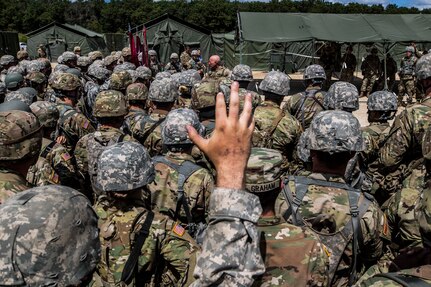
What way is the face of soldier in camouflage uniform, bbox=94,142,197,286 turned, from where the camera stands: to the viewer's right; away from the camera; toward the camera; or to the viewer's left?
away from the camera

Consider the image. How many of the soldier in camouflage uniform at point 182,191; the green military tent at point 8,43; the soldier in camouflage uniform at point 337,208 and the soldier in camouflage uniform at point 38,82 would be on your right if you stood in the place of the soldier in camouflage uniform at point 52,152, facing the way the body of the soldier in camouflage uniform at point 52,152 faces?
2

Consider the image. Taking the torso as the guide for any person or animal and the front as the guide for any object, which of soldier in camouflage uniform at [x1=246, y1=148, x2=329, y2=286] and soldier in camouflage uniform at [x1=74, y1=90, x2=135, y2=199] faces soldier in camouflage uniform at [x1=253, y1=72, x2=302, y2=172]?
soldier in camouflage uniform at [x1=246, y1=148, x2=329, y2=286]

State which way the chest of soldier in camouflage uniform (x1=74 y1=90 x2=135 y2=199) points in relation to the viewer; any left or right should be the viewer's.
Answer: facing away from the viewer

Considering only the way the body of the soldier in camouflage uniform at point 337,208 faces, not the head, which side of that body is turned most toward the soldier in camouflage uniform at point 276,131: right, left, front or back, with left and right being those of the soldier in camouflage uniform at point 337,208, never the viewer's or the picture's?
front

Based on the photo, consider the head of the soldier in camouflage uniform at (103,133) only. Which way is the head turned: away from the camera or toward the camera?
away from the camera

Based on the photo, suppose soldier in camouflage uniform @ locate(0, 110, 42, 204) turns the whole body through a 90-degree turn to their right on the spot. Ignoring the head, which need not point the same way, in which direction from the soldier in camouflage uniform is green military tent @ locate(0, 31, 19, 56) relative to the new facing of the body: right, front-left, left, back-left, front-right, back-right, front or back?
back-left

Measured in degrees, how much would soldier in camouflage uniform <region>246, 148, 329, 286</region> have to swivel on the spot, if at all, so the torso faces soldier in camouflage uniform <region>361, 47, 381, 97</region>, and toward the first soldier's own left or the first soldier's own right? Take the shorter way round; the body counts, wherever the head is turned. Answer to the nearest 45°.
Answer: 0° — they already face them

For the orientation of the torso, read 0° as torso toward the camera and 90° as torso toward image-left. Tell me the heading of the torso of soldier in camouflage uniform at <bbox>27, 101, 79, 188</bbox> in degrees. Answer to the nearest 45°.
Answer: approximately 225°

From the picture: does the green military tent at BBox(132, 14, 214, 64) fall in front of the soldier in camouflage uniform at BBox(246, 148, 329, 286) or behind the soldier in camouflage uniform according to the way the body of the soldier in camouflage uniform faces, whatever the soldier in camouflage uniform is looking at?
in front

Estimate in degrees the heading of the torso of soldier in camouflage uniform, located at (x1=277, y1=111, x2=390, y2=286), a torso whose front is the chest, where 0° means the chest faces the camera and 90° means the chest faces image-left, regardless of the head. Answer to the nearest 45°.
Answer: approximately 180°

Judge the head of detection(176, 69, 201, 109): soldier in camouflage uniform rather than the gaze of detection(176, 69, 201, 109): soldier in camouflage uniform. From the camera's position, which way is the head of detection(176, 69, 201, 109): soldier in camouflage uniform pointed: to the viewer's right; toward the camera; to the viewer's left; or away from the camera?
away from the camera

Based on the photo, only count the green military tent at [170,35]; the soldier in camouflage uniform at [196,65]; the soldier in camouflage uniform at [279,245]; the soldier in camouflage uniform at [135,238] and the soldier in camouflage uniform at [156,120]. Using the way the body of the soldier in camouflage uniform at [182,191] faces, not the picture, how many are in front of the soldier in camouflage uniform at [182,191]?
3

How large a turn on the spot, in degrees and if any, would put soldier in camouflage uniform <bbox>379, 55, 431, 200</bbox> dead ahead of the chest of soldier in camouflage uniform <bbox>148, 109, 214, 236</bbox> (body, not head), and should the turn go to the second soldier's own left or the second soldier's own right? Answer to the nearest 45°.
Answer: approximately 90° to the second soldier's own right

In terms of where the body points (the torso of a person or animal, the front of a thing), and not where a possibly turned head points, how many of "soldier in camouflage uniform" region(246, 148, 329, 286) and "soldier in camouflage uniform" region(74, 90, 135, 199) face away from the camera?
2

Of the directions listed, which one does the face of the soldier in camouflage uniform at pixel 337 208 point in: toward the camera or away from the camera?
away from the camera

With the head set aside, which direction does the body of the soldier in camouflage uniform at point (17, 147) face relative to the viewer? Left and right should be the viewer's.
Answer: facing away from the viewer and to the right of the viewer

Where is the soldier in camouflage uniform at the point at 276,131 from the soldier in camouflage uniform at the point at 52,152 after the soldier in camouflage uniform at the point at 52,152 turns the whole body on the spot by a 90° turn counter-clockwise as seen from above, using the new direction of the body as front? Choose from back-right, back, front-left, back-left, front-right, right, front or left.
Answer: back-right

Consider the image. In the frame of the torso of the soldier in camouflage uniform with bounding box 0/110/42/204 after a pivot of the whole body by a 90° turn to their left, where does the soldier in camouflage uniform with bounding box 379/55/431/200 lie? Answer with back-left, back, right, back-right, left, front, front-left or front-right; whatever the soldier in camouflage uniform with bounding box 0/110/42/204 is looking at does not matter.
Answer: back-right
